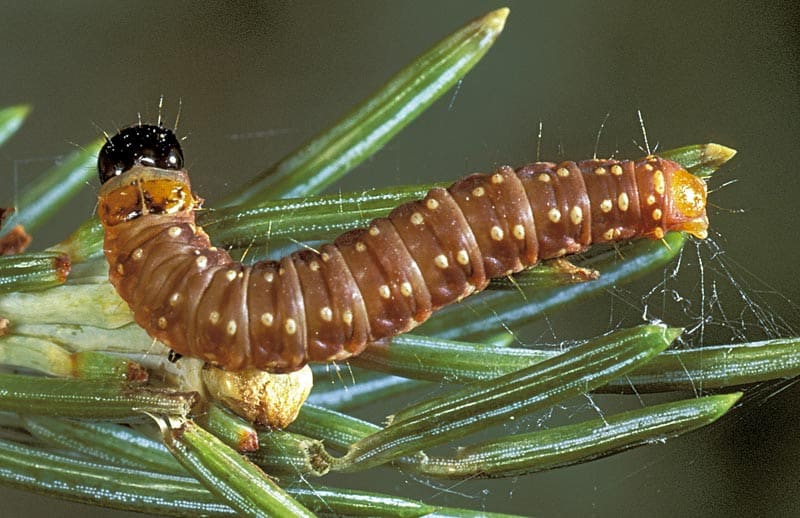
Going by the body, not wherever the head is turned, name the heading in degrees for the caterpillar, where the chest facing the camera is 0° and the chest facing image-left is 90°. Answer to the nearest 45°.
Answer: approximately 90°
